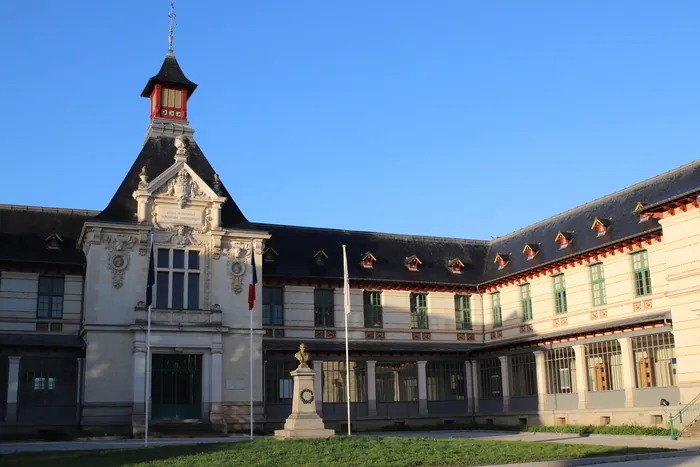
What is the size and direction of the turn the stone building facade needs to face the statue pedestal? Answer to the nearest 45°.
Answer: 0° — it already faces it

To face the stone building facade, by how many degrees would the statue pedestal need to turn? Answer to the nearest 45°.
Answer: approximately 180°

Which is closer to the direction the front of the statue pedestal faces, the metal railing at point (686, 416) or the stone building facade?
the metal railing

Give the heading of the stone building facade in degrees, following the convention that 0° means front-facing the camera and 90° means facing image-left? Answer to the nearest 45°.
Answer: approximately 0°

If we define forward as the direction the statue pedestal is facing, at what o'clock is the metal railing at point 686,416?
The metal railing is roughly at 9 o'clock from the statue pedestal.

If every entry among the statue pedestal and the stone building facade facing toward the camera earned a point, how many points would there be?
2

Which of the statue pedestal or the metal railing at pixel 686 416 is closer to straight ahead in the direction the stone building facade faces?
the statue pedestal
